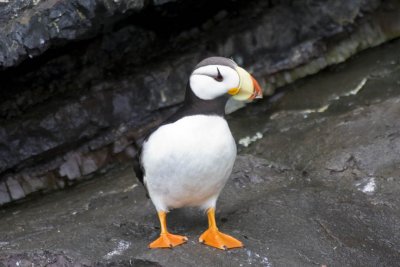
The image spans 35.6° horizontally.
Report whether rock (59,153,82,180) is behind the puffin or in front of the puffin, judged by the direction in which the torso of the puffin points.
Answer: behind

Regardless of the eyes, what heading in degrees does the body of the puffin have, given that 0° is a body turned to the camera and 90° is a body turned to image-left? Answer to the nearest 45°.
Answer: approximately 315°

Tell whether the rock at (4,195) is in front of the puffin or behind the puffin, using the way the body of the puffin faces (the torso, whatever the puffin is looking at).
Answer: behind
